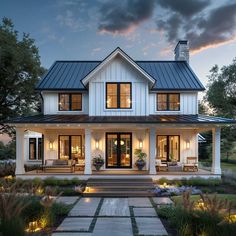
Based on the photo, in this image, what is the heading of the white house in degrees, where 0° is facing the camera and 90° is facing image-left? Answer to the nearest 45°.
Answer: approximately 0°

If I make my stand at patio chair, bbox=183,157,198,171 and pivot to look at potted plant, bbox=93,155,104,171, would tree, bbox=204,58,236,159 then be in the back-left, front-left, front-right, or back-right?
back-right
